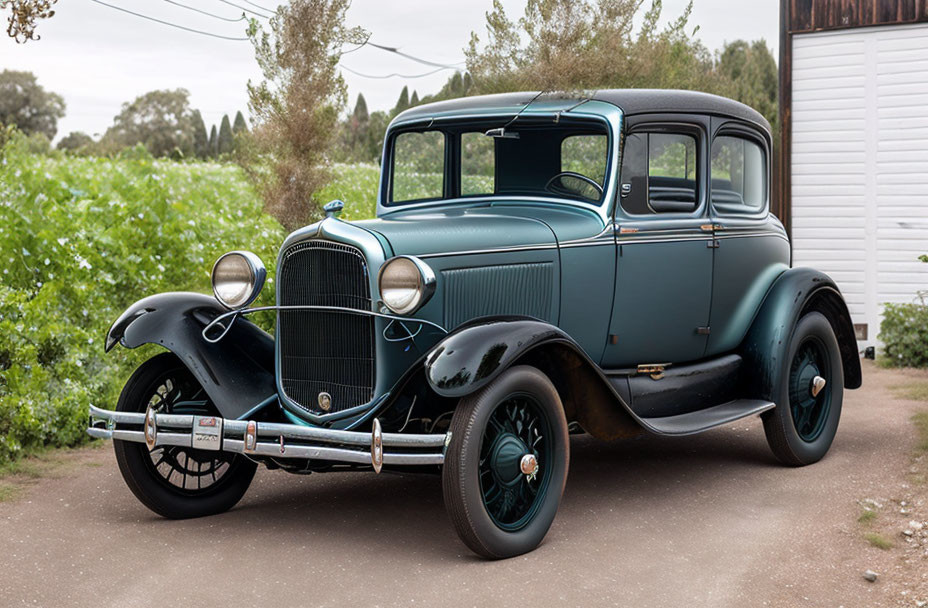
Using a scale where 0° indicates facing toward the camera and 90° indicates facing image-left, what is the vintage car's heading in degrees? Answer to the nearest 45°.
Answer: approximately 45°

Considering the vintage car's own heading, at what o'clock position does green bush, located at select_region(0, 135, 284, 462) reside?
The green bush is roughly at 3 o'clock from the vintage car.

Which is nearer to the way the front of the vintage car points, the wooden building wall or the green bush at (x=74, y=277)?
the green bush

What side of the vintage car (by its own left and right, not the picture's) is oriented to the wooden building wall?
back

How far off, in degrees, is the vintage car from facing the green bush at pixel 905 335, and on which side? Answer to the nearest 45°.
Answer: approximately 180°
